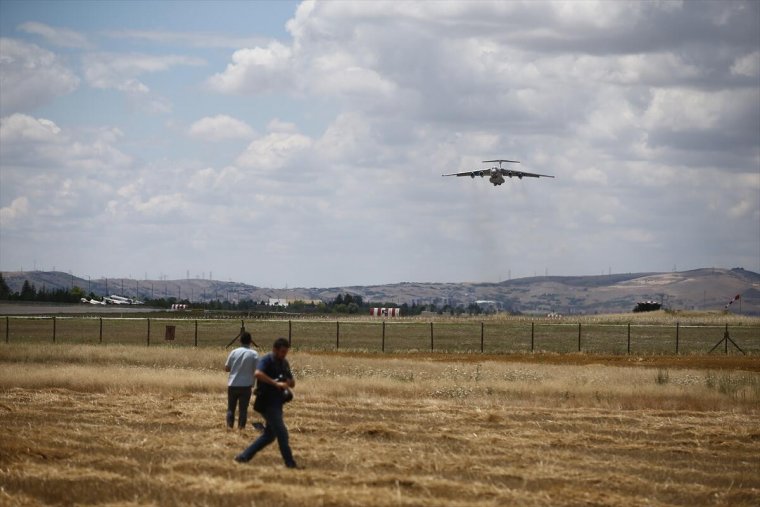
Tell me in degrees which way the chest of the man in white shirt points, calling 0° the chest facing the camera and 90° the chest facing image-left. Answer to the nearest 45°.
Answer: approximately 180°

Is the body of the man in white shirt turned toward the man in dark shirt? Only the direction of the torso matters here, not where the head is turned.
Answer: no
